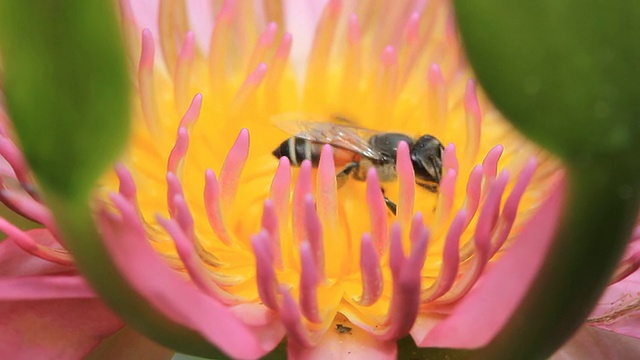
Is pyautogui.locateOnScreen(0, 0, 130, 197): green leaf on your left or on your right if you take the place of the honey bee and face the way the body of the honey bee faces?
on your right

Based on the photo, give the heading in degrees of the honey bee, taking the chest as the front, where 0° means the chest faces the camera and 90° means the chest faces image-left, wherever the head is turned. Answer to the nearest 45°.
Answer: approximately 270°
